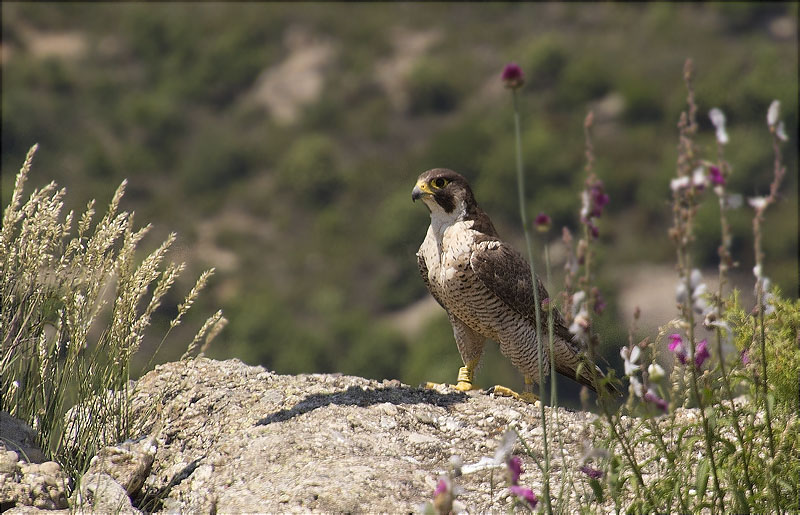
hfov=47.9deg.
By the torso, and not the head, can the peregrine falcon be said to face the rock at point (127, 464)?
yes

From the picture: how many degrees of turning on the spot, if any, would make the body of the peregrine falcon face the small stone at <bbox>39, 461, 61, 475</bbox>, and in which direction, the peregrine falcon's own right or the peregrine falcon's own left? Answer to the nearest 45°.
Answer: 0° — it already faces it

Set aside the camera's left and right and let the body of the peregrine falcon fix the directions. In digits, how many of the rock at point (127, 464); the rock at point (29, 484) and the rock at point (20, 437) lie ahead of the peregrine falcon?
3

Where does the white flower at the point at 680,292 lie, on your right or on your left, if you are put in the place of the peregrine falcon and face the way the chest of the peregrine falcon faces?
on your left

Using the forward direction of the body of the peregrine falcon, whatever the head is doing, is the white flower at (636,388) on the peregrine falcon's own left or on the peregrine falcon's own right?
on the peregrine falcon's own left

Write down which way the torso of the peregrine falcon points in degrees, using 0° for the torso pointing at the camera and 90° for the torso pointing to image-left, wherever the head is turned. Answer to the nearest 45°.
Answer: approximately 45°

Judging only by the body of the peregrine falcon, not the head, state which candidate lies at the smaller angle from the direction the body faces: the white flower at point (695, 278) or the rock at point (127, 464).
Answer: the rock
